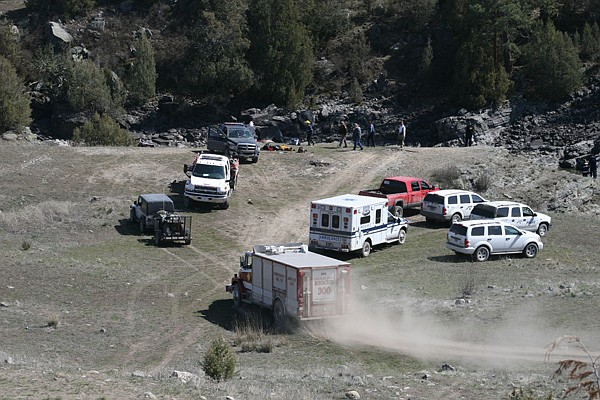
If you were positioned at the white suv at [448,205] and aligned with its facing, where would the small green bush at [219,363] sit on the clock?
The small green bush is roughly at 5 o'clock from the white suv.

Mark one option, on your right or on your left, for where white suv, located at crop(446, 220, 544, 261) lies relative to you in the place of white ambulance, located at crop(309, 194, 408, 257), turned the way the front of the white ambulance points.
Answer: on your right

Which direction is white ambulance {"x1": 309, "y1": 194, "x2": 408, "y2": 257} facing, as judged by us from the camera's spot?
facing away from the viewer and to the right of the viewer

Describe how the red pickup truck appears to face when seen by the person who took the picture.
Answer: facing away from the viewer and to the right of the viewer

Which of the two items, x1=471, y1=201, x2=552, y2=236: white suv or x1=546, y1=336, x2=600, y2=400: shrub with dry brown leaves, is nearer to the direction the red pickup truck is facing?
the white suv

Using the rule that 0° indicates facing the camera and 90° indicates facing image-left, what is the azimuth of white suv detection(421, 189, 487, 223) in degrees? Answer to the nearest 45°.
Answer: approximately 225°

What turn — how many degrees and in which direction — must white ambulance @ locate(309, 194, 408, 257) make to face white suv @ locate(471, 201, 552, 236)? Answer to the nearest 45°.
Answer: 0° — it already faces it

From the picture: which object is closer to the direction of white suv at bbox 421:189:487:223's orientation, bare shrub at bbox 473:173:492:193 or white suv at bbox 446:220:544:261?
the bare shrub

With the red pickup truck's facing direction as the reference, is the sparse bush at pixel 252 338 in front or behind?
behind
